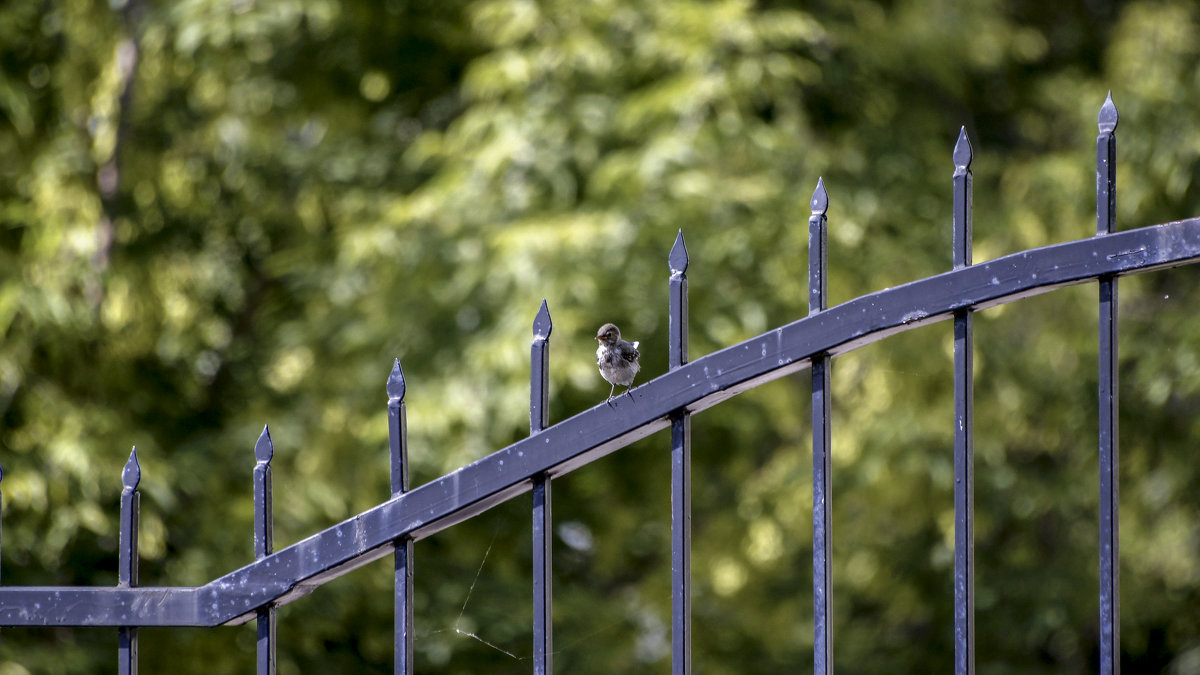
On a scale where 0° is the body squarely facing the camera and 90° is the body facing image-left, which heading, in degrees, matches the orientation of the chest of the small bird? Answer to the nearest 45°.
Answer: approximately 45°
